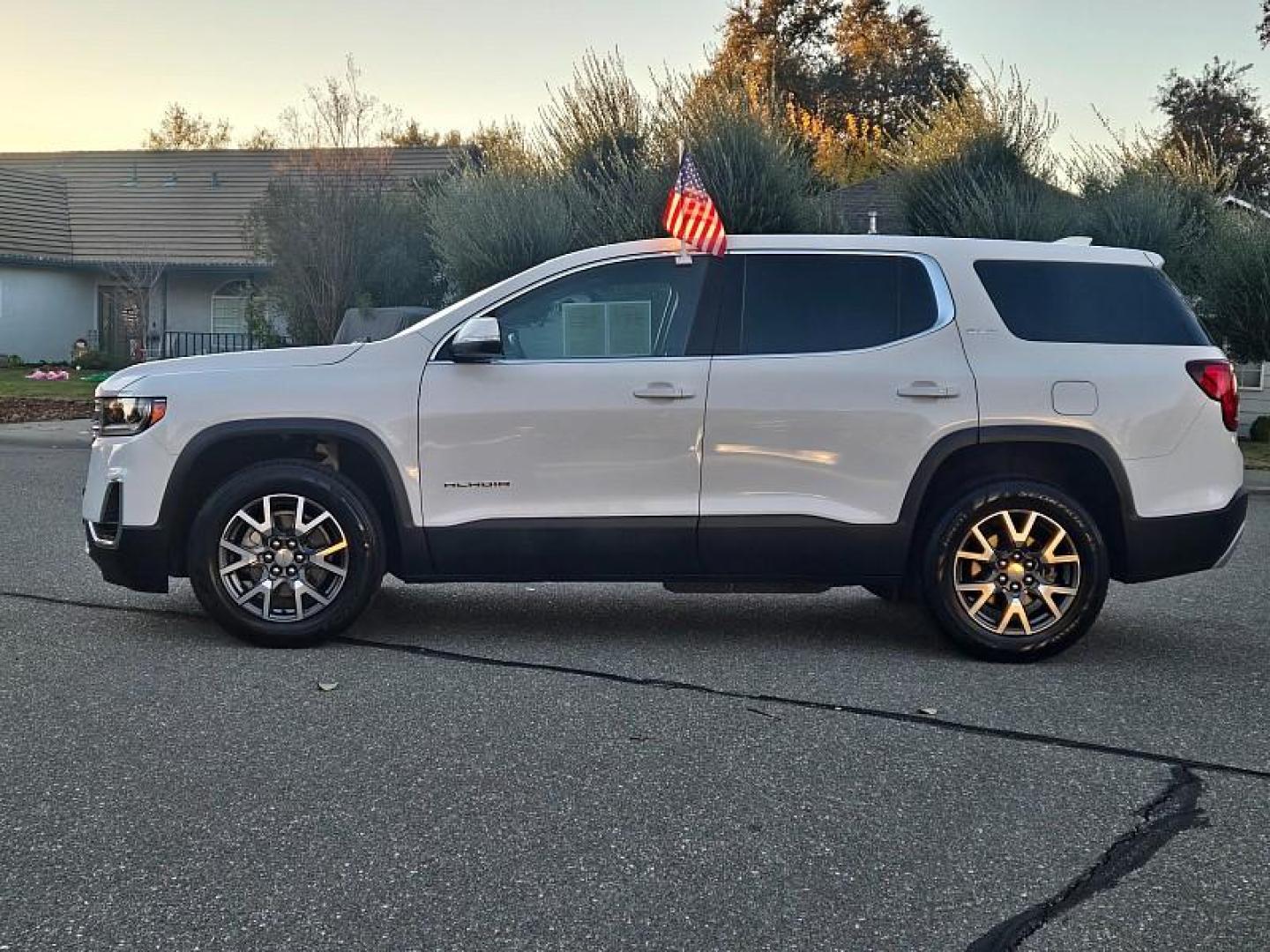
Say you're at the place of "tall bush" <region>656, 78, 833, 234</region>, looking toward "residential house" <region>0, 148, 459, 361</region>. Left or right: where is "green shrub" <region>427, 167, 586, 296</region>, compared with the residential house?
left

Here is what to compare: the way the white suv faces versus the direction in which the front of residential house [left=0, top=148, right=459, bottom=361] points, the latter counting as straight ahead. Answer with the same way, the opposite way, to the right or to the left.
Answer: to the right

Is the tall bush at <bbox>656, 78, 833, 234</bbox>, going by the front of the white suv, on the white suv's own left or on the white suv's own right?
on the white suv's own right

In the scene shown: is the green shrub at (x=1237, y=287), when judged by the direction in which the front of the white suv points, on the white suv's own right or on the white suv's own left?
on the white suv's own right

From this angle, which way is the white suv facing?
to the viewer's left

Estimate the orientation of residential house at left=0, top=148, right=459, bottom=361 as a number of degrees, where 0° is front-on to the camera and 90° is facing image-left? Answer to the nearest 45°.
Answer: approximately 0°

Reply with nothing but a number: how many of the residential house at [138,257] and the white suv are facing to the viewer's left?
1

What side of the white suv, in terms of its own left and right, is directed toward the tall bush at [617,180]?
right
